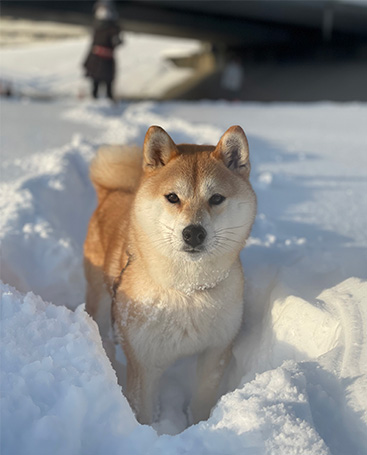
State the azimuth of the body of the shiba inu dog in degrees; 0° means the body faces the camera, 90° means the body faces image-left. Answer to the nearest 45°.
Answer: approximately 315°

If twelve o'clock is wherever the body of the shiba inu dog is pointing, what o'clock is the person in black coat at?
The person in black coat is roughly at 7 o'clock from the shiba inu dog.
